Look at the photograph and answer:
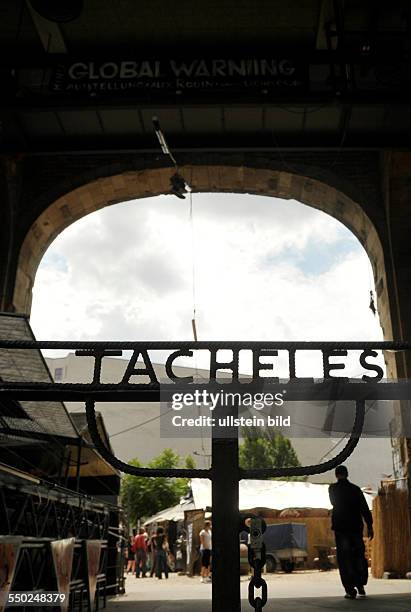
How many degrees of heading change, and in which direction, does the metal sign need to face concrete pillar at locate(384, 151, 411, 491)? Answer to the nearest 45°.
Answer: approximately 135° to its left

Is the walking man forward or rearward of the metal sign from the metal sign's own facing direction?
rearward

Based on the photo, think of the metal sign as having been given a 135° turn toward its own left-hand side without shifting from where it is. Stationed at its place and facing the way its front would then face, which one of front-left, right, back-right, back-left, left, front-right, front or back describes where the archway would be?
front-left

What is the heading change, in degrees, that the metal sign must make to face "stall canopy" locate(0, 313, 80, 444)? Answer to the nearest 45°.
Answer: approximately 135° to its right

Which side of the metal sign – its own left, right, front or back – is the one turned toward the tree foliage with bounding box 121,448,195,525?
back

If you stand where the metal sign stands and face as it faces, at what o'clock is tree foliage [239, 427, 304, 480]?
The tree foliage is roughly at 6 o'clock from the metal sign.

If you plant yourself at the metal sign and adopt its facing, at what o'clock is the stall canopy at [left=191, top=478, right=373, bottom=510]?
The stall canopy is roughly at 6 o'clock from the metal sign.

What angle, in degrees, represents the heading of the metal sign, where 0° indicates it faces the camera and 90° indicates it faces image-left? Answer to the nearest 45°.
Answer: approximately 0°
